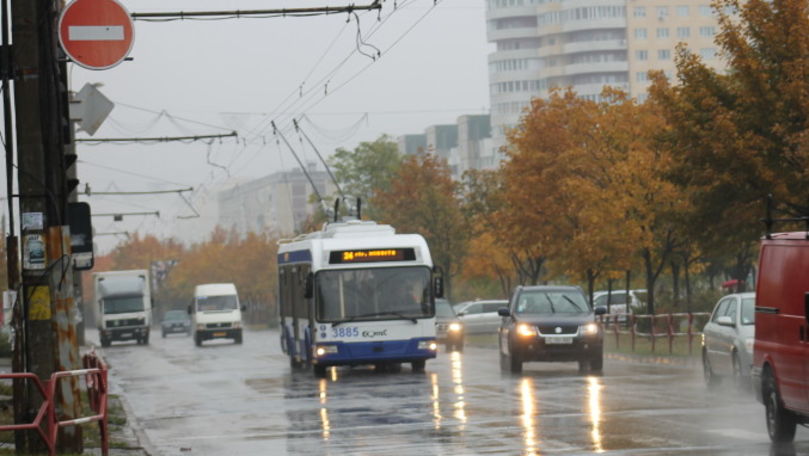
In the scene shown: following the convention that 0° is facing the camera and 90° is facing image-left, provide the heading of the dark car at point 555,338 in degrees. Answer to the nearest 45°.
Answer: approximately 0°

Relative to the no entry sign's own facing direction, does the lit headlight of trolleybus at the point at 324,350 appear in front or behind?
behind

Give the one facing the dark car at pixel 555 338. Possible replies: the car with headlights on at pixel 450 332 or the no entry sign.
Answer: the car with headlights on

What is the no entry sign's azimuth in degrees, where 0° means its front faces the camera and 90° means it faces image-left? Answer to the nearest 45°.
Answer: approximately 0°

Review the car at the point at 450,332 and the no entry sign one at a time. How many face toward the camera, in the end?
2

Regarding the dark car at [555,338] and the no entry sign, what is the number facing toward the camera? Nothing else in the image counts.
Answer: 2
